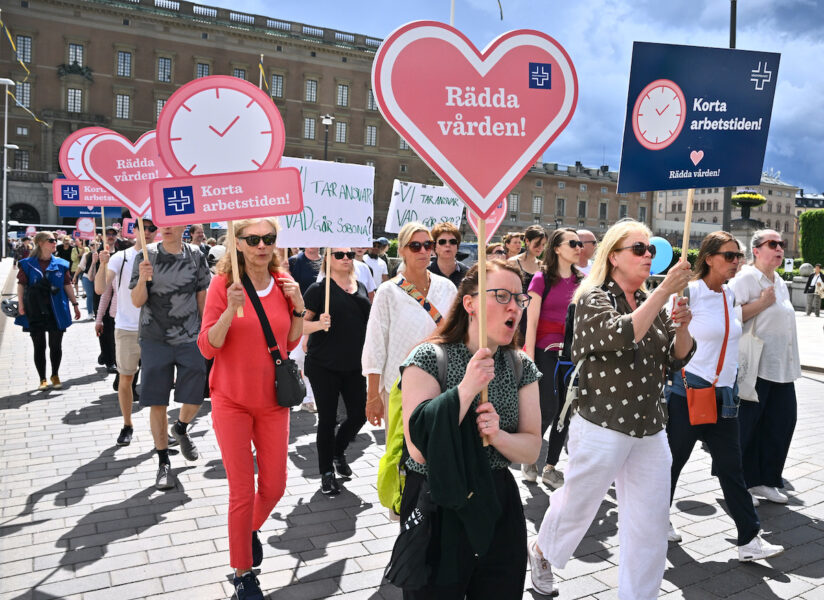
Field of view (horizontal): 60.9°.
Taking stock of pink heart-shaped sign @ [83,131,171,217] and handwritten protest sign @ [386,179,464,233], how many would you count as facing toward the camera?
2

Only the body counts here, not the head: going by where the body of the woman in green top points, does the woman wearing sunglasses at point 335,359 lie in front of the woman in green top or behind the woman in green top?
behind

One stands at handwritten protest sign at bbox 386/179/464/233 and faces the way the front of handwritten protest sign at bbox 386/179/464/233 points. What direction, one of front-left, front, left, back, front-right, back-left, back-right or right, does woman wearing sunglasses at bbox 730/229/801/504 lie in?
front-left

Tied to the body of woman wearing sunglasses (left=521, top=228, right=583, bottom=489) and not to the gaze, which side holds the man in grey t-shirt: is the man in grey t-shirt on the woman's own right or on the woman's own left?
on the woman's own right

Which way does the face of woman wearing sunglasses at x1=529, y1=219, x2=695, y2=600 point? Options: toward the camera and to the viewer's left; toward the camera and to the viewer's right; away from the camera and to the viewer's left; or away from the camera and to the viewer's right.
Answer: toward the camera and to the viewer's right

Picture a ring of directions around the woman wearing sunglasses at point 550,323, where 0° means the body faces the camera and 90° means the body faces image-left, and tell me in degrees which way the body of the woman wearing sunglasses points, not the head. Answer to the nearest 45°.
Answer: approximately 315°

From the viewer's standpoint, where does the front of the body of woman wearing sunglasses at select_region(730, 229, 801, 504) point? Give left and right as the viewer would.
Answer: facing the viewer and to the right of the viewer
